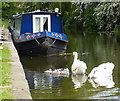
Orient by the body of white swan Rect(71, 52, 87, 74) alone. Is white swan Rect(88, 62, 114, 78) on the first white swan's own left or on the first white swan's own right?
on the first white swan's own left

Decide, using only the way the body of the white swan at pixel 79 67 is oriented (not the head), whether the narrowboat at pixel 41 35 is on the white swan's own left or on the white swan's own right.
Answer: on the white swan's own right

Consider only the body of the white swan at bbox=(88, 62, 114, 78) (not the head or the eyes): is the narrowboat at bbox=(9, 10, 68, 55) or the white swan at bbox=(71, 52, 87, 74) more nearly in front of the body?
the white swan

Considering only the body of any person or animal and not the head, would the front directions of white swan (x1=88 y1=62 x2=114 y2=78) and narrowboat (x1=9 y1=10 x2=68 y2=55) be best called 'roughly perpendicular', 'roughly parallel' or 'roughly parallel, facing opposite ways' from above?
roughly perpendicular

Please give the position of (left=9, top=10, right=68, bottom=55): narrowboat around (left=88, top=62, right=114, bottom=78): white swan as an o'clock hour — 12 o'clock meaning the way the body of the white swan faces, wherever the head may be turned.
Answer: The narrowboat is roughly at 2 o'clock from the white swan.

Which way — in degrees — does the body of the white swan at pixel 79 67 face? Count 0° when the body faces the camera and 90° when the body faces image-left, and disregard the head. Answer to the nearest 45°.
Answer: approximately 45°

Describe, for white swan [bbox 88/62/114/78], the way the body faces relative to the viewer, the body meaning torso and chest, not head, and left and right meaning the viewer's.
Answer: facing to the left of the viewer
